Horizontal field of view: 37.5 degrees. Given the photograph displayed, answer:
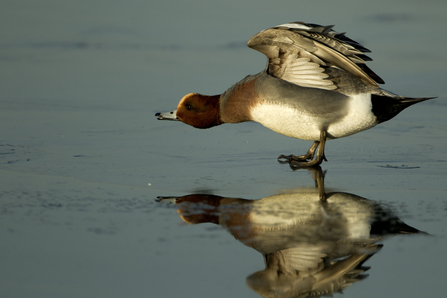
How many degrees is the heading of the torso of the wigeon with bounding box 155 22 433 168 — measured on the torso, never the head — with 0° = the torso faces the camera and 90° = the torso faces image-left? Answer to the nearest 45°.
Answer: approximately 90°
